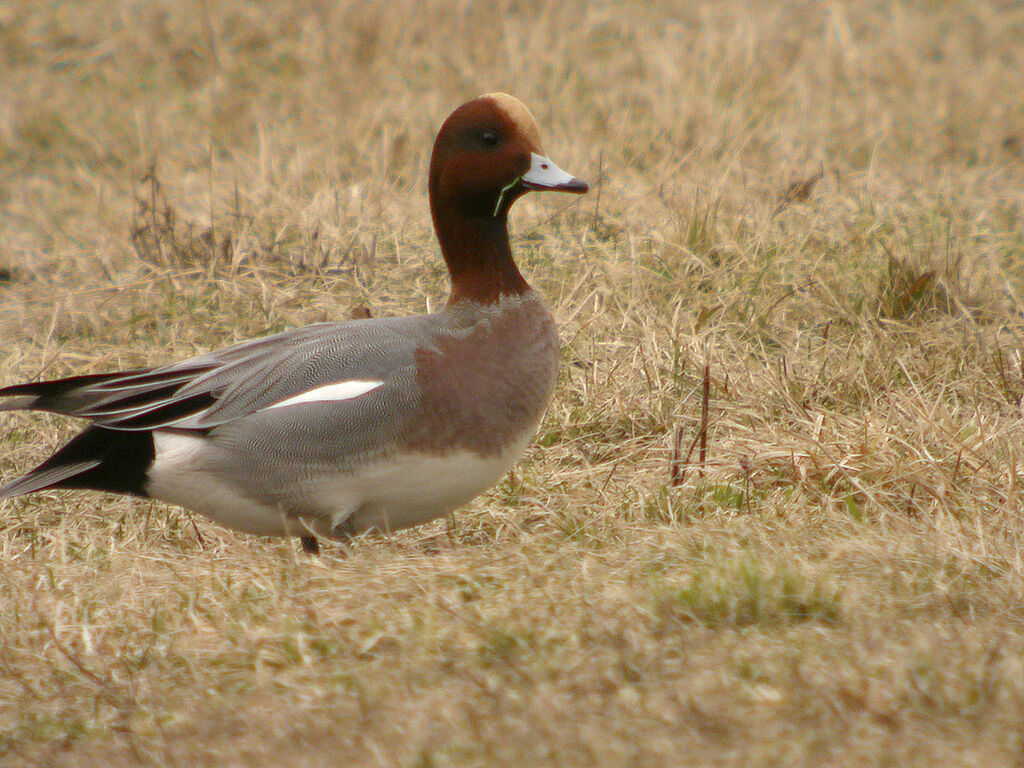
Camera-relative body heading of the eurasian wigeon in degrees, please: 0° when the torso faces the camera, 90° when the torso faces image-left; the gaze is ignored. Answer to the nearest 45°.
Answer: approximately 270°
